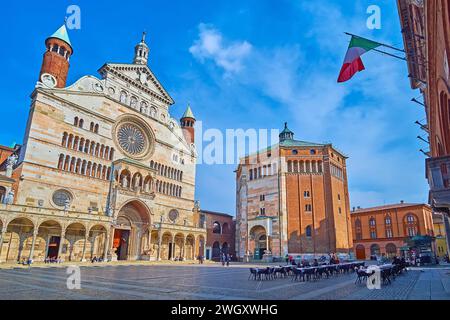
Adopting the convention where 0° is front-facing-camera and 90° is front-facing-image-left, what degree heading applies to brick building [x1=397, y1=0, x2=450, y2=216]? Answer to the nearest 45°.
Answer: approximately 90°

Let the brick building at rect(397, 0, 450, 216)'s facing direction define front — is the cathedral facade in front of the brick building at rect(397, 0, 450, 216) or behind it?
in front

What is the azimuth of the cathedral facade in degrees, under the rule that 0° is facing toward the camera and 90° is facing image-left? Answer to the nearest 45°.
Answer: approximately 315°

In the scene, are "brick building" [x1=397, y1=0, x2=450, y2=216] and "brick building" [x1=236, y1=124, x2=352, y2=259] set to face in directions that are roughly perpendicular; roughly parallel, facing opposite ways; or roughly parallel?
roughly perpendicular

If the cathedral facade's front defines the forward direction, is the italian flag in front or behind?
in front

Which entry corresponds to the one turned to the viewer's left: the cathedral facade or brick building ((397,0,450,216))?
the brick building

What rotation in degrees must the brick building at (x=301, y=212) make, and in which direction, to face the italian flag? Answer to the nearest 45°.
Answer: approximately 45° to its left

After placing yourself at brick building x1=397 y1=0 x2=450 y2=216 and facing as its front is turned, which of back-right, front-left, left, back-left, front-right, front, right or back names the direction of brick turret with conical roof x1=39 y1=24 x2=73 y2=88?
front

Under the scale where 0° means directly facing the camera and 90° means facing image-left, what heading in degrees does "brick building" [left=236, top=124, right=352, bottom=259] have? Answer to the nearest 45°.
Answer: approximately 45°
